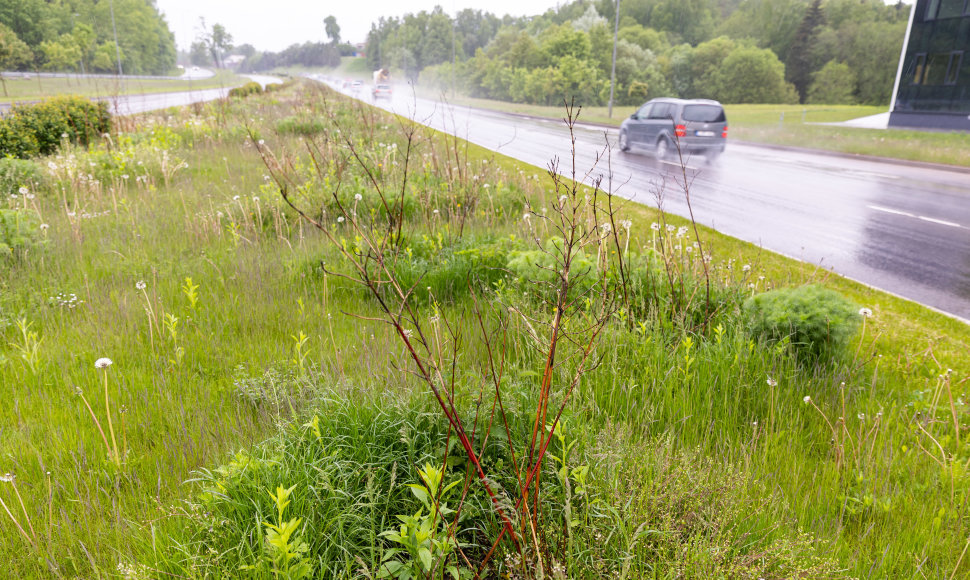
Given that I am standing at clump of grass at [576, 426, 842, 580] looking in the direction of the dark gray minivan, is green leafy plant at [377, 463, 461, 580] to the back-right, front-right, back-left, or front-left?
back-left

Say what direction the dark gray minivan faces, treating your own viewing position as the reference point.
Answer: facing away from the viewer and to the left of the viewer

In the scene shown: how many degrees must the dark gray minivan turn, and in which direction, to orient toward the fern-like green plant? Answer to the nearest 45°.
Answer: approximately 135° to its left

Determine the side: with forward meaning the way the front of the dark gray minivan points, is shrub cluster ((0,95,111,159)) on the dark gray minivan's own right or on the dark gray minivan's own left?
on the dark gray minivan's own left

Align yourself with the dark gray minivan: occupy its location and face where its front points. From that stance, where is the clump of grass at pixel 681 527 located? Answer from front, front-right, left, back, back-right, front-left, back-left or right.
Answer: back-left

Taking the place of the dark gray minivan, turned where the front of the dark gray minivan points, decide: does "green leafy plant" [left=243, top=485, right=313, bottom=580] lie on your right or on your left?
on your left

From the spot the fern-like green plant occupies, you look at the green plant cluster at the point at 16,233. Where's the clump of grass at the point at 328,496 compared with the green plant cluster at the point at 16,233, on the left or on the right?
left

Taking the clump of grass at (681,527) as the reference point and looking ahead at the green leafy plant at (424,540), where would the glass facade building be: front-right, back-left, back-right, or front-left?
back-right
